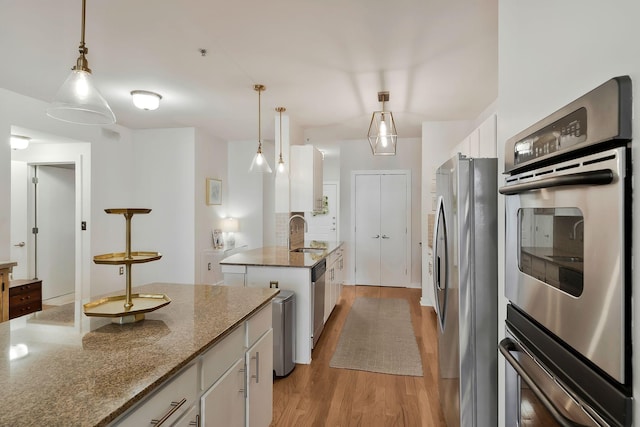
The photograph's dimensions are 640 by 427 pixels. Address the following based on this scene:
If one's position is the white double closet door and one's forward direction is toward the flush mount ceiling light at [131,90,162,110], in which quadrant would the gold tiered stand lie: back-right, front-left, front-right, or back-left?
front-left

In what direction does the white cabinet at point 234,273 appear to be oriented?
toward the camera

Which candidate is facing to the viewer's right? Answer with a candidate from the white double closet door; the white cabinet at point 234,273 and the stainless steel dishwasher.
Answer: the stainless steel dishwasher

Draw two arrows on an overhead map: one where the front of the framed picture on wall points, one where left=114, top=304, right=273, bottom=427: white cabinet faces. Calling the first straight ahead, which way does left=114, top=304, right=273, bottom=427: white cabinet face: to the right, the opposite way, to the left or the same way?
the same way

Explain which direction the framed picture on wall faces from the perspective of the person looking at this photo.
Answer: facing the viewer and to the right of the viewer

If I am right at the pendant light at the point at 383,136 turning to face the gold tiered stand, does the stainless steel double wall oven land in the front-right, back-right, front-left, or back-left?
front-left

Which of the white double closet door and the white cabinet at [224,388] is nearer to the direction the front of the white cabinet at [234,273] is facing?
the white cabinet

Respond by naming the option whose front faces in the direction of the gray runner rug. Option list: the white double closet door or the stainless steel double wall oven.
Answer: the white double closet door

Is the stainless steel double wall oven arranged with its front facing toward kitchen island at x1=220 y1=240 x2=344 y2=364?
no

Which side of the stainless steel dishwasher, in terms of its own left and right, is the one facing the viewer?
right

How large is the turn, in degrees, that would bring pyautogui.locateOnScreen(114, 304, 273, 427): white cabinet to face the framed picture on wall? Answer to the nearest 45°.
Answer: approximately 135° to its left
